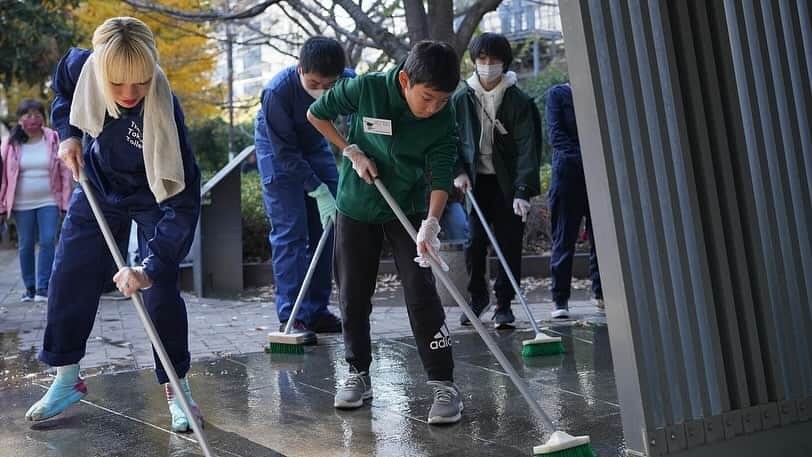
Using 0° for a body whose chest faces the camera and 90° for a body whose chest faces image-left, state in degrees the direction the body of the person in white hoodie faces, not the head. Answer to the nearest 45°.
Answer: approximately 0°

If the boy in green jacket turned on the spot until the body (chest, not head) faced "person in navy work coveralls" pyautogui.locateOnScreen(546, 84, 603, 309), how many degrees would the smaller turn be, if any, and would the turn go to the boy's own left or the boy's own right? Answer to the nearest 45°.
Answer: approximately 135° to the boy's own left

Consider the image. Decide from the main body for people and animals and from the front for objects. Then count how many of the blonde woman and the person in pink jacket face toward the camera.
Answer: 2

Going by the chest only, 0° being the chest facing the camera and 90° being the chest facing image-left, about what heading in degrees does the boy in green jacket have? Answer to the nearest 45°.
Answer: approximately 0°

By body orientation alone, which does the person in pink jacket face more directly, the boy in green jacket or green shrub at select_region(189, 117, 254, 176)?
the boy in green jacket
